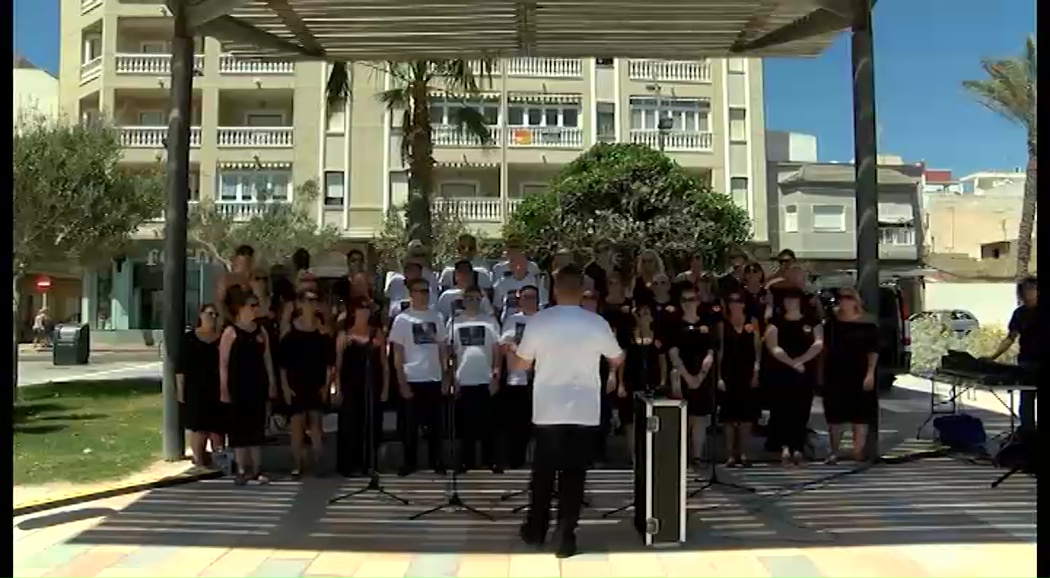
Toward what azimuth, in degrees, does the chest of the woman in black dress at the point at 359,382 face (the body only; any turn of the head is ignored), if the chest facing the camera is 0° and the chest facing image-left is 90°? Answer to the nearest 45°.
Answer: approximately 0°

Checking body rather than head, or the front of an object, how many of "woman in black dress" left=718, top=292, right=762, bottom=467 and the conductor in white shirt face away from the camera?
1

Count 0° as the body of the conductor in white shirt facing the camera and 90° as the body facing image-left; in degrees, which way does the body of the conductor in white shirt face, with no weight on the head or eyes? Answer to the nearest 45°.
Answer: approximately 180°

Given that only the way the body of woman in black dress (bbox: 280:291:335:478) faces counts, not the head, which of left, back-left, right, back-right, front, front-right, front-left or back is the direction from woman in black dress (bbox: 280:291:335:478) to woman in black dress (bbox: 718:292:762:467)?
left

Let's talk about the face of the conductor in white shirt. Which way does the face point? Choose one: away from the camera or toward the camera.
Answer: away from the camera

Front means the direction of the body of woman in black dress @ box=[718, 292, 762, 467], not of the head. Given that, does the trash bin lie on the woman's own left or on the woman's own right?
on the woman's own right

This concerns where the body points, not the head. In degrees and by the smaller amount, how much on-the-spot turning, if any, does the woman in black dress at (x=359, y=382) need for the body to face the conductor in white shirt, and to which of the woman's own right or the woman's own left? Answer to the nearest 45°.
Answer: approximately 45° to the woman's own left

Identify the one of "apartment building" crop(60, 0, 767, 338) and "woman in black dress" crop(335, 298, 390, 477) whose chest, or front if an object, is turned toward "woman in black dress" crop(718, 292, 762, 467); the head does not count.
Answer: the apartment building

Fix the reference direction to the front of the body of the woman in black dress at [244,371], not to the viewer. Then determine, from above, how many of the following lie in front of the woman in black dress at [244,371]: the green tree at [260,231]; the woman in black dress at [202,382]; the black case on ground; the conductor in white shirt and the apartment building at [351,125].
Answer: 2

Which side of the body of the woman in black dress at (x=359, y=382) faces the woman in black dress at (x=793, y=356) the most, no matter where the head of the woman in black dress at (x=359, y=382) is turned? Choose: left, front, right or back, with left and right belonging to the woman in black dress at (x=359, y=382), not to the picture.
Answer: left

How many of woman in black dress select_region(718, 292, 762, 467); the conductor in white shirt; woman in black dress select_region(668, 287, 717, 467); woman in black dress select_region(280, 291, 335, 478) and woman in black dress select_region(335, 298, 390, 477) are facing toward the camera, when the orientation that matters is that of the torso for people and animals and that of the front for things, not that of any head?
4

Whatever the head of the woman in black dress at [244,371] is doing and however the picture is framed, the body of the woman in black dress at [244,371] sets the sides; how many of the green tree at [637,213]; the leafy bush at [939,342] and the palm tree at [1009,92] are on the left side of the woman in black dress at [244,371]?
3

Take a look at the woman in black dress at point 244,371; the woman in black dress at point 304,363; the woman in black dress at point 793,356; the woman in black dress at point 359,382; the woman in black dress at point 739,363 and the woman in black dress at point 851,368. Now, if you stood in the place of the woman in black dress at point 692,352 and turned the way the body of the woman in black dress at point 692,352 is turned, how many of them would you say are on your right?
3

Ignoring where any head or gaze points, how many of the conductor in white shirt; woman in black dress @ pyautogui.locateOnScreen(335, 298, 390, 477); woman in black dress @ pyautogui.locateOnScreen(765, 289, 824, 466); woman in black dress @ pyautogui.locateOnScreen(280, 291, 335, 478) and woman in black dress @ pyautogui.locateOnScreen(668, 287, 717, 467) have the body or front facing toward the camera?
4
